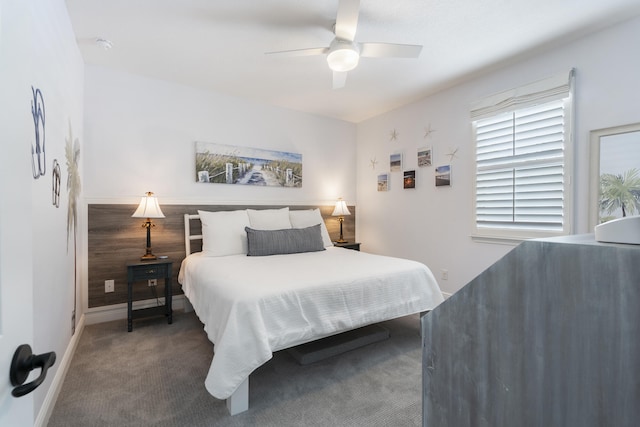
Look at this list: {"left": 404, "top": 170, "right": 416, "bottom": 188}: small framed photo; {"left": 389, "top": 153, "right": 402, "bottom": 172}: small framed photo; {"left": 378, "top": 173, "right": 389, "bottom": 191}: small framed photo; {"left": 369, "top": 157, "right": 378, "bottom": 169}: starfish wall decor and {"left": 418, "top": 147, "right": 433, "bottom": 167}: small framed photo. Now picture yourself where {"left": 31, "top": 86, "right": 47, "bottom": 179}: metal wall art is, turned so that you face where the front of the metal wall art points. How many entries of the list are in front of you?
5

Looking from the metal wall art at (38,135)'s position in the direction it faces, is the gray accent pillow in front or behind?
in front

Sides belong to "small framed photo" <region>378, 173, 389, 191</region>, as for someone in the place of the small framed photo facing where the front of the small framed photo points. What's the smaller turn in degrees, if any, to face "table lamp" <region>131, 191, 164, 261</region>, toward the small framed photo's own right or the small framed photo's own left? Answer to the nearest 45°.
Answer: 0° — it already faces it

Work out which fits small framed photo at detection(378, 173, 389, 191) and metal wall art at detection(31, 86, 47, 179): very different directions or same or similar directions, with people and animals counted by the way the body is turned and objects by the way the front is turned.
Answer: very different directions

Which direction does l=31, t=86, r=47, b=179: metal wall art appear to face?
to the viewer's right

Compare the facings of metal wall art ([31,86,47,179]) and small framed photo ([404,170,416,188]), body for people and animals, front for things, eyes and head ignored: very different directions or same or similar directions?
very different directions

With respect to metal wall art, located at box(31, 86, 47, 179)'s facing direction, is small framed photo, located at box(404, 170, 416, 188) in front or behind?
in front

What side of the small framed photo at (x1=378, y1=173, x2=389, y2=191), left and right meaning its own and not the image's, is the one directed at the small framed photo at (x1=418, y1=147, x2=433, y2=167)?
left

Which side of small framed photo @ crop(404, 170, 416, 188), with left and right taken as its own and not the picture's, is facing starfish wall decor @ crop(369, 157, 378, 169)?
right

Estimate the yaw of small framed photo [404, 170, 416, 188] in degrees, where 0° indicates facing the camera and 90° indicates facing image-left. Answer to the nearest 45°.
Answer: approximately 45°

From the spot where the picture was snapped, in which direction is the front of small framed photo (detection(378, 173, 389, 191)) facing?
facing the viewer and to the left of the viewer

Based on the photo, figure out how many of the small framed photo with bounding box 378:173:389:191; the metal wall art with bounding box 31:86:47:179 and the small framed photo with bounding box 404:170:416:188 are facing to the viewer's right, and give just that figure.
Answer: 1

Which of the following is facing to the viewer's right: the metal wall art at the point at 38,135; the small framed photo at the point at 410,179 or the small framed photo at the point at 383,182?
the metal wall art

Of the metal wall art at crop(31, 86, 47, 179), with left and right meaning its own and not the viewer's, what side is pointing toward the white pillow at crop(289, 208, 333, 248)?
front
